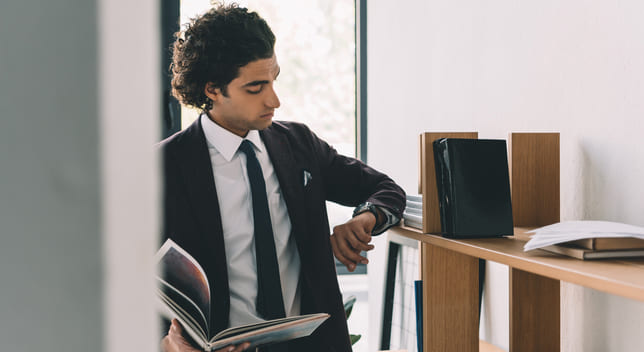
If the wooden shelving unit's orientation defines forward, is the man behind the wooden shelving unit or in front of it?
in front

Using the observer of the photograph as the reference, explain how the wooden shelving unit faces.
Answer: facing the viewer and to the left of the viewer
